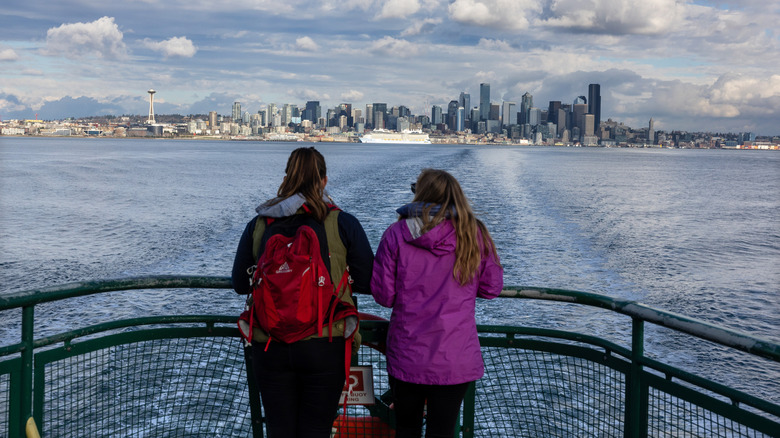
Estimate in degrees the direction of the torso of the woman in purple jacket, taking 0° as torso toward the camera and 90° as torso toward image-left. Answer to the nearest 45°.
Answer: approximately 180°

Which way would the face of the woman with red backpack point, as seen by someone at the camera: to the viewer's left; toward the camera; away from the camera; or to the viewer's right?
away from the camera

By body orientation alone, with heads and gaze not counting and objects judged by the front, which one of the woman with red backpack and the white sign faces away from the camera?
the woman with red backpack

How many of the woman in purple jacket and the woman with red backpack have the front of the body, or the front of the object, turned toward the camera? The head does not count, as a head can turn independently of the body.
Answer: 0

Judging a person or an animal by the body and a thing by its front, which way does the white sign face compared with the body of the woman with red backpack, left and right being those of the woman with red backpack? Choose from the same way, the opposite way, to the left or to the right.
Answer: the opposite way

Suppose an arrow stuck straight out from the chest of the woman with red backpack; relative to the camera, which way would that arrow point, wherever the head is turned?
away from the camera
